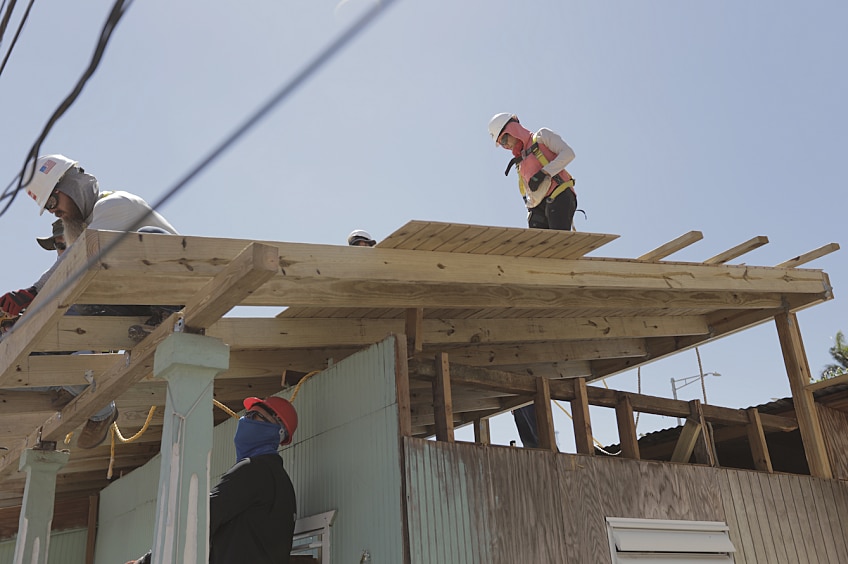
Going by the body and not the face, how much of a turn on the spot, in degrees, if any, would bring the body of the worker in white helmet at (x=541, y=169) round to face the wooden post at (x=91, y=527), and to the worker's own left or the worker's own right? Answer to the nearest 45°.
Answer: approximately 45° to the worker's own right

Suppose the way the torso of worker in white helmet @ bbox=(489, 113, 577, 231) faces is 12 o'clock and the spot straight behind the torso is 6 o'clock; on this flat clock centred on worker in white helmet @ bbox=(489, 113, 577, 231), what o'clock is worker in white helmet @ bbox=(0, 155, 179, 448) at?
worker in white helmet @ bbox=(0, 155, 179, 448) is roughly at 12 o'clock from worker in white helmet @ bbox=(489, 113, 577, 231).

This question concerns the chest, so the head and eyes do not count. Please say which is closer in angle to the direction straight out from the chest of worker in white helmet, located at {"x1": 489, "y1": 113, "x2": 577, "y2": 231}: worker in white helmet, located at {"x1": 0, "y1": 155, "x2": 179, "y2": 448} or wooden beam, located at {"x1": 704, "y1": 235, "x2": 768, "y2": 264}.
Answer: the worker in white helmet

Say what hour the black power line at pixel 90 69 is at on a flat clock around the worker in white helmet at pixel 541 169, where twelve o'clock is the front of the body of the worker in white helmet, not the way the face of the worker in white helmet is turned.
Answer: The black power line is roughly at 11 o'clock from the worker in white helmet.

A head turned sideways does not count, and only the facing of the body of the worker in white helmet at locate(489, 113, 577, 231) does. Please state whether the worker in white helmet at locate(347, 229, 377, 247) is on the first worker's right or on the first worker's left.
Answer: on the first worker's right

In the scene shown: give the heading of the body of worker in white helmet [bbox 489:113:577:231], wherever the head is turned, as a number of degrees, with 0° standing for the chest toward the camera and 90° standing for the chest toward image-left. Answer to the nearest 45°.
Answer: approximately 45°
